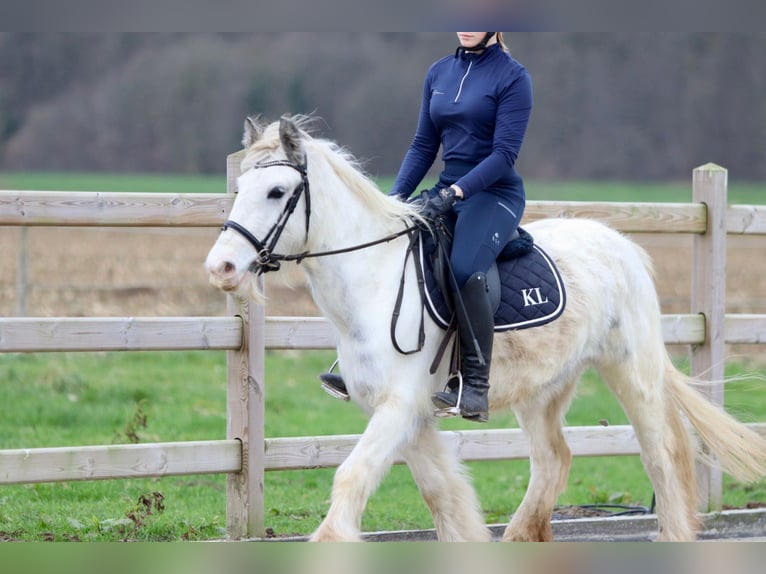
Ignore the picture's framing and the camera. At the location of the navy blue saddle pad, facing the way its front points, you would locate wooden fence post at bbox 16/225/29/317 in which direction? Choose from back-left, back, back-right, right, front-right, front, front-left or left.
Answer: front-right

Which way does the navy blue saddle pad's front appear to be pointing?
to the viewer's left
